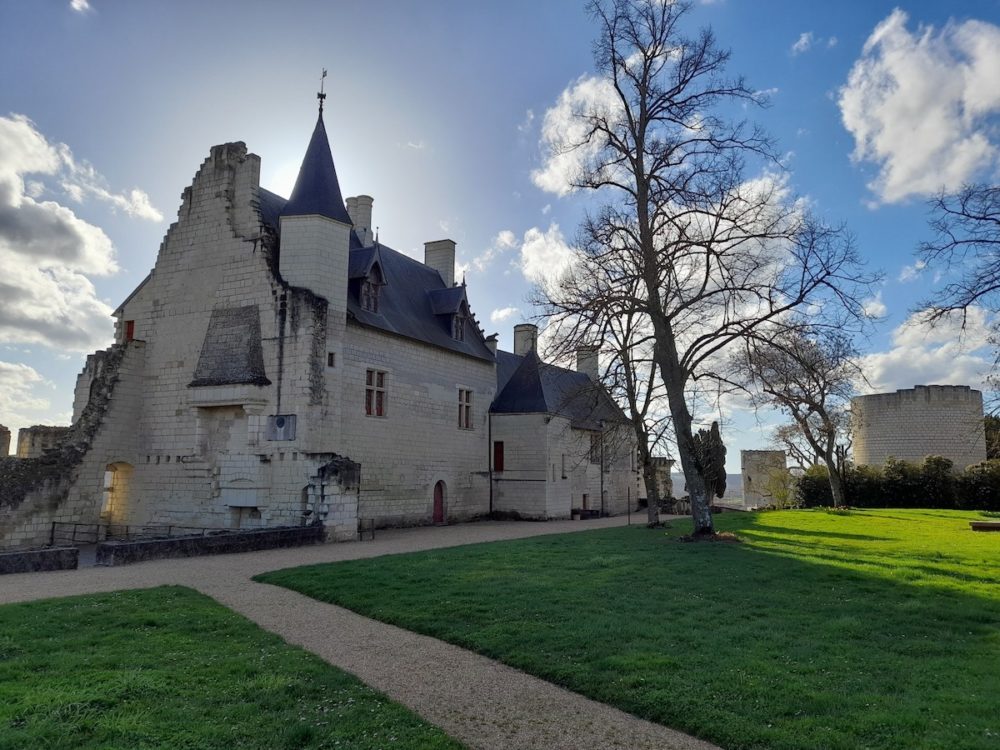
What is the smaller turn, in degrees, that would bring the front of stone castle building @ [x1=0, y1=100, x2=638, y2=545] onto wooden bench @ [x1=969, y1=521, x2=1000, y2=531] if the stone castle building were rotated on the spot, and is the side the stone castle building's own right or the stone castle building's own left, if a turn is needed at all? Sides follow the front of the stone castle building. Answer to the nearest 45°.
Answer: approximately 45° to the stone castle building's own left

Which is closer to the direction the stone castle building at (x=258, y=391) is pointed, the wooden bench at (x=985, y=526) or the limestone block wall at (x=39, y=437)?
the wooden bench

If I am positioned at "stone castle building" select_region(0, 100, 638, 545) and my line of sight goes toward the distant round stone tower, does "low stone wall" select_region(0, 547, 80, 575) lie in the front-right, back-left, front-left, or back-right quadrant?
back-right

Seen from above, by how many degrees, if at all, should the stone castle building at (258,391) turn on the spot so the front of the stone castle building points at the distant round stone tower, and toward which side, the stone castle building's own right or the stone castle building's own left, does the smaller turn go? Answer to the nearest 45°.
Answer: approximately 45° to the stone castle building's own left

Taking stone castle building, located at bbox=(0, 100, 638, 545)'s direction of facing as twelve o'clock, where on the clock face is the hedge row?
The hedge row is roughly at 10 o'clock from the stone castle building.

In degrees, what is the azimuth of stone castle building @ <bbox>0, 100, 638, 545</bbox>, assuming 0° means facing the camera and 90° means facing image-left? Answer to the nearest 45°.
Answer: approximately 315°

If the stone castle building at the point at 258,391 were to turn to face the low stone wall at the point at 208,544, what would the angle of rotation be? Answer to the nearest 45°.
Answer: approximately 45° to its right

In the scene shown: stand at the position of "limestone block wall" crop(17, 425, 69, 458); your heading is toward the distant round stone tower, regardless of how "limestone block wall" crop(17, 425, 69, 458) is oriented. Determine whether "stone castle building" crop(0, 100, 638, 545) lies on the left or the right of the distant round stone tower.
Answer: right

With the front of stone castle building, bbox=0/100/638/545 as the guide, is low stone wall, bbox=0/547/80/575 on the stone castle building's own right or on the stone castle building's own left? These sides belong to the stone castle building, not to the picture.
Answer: on the stone castle building's own right
